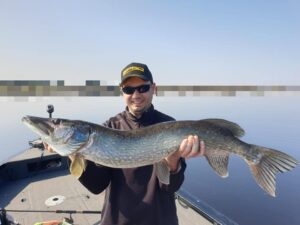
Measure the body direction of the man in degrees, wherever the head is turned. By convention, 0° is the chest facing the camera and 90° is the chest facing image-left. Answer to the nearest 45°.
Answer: approximately 0°

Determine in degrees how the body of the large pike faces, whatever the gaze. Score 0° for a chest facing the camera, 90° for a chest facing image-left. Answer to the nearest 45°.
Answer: approximately 90°
